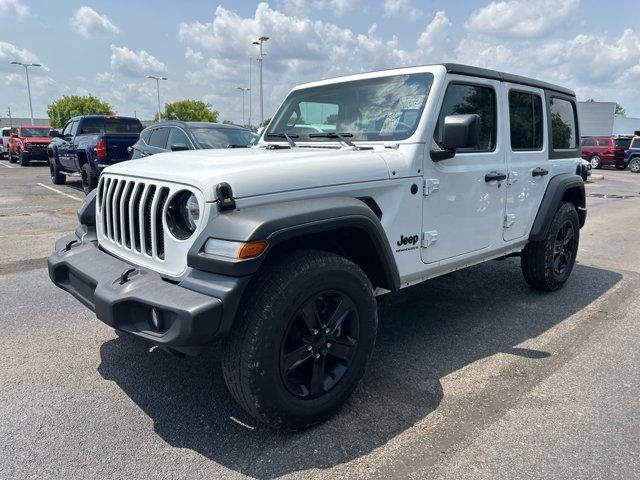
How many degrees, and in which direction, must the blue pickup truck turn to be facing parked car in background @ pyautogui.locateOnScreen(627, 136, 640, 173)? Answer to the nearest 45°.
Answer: approximately 135° to its right

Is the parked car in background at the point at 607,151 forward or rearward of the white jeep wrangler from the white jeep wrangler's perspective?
rearward

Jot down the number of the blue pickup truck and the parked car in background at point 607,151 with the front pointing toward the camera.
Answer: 0

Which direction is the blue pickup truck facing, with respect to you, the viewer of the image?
facing away from the viewer and to the left of the viewer

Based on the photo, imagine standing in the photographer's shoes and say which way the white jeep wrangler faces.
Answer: facing the viewer and to the left of the viewer

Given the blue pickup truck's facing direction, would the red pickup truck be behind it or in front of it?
in front

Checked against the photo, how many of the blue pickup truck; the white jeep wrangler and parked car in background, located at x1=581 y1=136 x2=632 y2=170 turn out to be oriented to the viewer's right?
0

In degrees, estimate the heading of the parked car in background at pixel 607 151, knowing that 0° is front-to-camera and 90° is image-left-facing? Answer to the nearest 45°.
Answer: approximately 135°

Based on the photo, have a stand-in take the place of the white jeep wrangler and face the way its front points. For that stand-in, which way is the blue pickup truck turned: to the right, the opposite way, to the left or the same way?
to the right

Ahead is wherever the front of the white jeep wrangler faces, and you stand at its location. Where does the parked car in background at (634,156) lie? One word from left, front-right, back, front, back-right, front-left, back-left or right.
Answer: back

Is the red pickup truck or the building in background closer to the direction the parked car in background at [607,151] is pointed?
the building in background

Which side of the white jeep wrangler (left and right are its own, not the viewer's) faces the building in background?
back

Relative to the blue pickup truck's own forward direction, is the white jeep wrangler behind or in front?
behind
